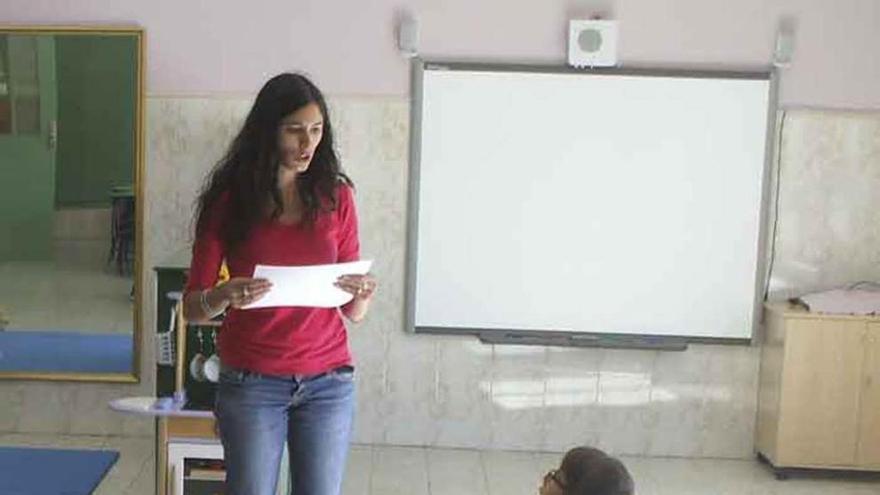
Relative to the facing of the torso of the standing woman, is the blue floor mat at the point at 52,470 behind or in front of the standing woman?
behind

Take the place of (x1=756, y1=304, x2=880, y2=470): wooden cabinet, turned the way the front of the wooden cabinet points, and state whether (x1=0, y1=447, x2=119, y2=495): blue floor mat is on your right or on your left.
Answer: on your right

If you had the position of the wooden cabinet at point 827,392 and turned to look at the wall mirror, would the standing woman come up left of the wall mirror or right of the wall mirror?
left

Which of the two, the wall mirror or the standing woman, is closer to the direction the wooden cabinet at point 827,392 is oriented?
the standing woman

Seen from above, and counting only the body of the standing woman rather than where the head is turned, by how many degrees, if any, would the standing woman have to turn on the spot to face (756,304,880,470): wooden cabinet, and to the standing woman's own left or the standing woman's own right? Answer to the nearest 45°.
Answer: approximately 90° to the standing woman's own left

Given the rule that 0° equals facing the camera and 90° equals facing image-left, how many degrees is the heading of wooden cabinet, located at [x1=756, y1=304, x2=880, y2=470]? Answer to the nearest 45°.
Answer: approximately 0°
